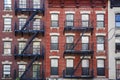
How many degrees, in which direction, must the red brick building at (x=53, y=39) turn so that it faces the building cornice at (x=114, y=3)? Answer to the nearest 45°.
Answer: approximately 90° to its left

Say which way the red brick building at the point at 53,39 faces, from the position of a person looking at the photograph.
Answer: facing the viewer
